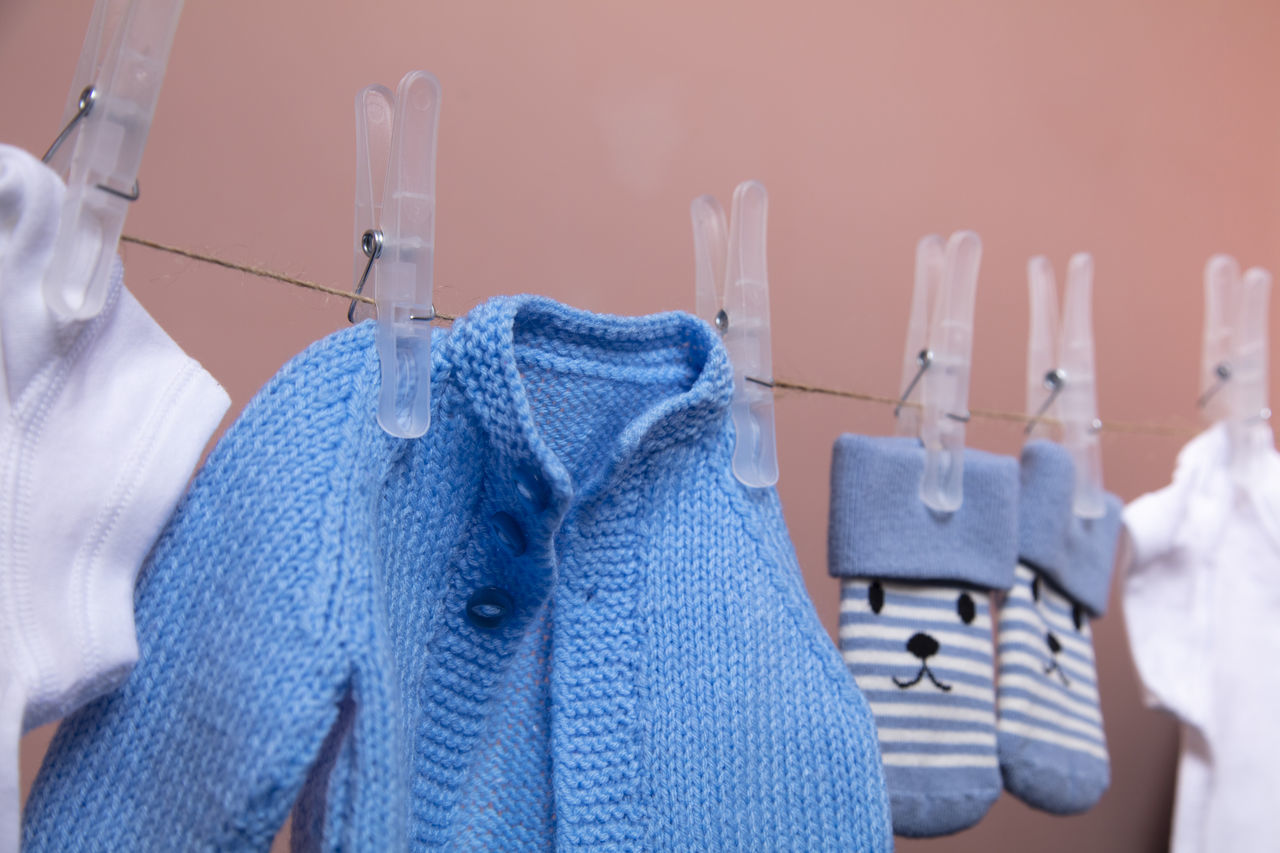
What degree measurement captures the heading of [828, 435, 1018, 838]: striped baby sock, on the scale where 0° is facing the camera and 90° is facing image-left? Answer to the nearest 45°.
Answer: approximately 0°

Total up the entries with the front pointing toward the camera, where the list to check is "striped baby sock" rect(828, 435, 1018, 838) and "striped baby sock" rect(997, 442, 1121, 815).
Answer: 2
